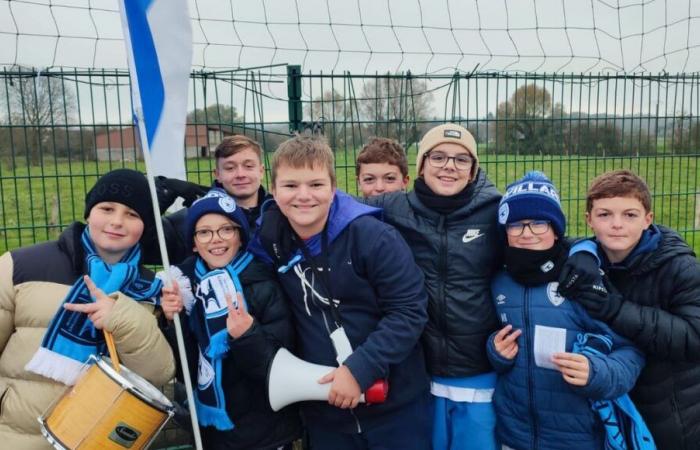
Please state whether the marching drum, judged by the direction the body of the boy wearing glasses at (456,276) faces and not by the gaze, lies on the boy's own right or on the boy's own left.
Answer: on the boy's own right

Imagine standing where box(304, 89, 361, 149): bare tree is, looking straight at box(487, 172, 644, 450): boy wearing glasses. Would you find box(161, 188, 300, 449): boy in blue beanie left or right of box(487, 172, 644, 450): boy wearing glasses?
right

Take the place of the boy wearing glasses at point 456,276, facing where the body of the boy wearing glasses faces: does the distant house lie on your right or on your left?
on your right

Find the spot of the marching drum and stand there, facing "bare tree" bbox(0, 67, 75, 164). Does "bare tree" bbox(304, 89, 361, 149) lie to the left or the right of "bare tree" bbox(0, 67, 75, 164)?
right

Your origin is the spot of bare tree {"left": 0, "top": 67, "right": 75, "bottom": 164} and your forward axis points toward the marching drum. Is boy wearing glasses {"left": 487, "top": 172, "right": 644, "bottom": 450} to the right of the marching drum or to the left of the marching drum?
left

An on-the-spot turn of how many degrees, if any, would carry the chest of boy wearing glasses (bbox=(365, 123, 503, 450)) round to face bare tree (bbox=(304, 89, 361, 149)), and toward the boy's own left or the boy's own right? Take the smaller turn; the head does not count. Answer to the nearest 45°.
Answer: approximately 135° to the boy's own right

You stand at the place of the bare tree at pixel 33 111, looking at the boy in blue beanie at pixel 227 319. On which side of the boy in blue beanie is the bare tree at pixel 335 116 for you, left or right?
left

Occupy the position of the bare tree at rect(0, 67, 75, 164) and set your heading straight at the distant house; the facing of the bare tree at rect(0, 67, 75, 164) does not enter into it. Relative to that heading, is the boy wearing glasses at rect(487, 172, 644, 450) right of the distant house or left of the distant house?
right

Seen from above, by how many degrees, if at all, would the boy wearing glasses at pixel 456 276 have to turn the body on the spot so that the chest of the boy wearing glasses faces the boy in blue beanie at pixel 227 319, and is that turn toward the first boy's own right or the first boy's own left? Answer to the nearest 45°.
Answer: approximately 90° to the first boy's own right

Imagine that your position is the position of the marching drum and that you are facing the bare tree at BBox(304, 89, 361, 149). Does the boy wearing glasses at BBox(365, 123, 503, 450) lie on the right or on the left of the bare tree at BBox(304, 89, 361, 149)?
right

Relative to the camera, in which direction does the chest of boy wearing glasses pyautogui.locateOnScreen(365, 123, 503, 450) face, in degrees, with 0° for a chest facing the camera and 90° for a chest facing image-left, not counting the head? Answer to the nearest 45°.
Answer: approximately 0°
